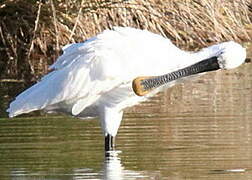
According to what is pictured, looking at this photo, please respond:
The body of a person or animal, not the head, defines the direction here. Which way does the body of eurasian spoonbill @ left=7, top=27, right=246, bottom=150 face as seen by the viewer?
to the viewer's right
